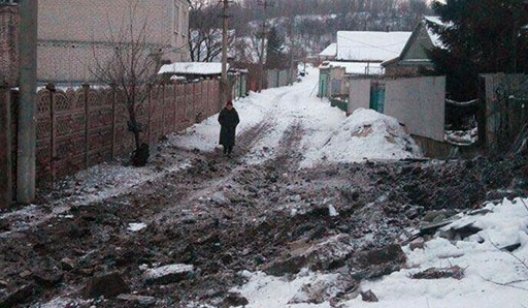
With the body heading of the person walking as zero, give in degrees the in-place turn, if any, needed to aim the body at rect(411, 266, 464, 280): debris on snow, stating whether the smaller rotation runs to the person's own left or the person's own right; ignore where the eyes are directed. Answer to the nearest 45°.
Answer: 0° — they already face it

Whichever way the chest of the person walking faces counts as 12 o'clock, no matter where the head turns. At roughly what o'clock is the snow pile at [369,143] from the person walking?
The snow pile is roughly at 9 o'clock from the person walking.

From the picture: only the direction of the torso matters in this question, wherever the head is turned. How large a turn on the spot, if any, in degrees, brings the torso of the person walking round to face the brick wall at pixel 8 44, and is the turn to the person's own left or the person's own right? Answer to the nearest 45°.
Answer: approximately 90° to the person's own right

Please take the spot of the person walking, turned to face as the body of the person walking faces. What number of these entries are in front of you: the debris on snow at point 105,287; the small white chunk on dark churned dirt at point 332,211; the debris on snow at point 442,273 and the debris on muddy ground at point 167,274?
4

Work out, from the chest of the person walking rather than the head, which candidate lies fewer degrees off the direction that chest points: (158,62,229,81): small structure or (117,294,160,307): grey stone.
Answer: the grey stone

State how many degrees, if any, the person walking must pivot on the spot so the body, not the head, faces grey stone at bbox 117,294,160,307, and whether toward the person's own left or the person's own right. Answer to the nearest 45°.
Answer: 0° — they already face it

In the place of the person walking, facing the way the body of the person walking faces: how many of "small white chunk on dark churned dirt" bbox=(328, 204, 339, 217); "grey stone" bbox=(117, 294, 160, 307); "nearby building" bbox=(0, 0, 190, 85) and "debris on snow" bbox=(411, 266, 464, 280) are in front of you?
3

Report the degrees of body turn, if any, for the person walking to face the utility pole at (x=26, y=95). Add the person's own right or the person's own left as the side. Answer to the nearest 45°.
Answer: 0° — they already face it

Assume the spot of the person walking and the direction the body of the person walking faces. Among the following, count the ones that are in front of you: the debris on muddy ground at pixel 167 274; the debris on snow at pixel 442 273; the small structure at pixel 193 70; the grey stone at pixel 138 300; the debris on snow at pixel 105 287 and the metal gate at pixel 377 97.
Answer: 4

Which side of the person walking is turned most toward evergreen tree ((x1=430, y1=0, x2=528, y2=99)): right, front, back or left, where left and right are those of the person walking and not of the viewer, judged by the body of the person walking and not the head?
left

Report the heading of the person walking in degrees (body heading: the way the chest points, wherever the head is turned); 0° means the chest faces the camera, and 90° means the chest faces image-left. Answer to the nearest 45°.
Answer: approximately 0°

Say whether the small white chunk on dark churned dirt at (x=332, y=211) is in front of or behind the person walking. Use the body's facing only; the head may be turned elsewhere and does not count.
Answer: in front
